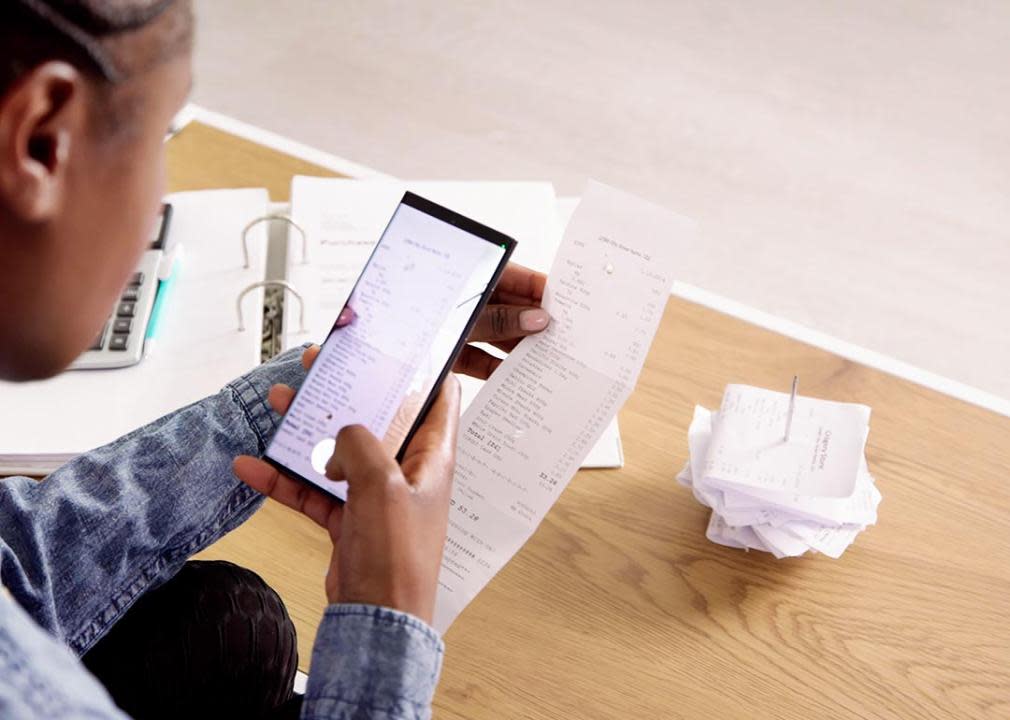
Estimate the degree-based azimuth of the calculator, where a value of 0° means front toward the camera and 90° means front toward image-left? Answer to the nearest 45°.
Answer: approximately 0°

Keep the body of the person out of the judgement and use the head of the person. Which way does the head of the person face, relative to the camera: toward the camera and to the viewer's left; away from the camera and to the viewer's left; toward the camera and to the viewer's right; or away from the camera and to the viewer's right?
away from the camera and to the viewer's right

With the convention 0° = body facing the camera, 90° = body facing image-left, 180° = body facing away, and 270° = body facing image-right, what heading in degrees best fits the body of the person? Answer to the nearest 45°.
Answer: approximately 225°

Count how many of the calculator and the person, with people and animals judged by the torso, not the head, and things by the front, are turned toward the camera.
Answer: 1
